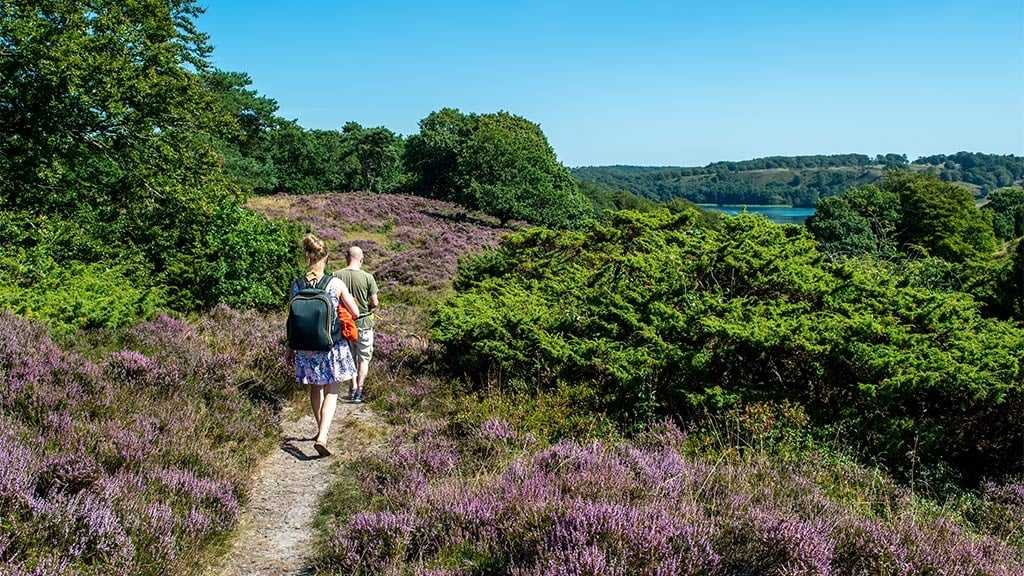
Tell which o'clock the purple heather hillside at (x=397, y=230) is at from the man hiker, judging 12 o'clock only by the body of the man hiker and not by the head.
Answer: The purple heather hillside is roughly at 12 o'clock from the man hiker.

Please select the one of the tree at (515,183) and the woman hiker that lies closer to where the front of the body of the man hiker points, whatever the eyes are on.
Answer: the tree

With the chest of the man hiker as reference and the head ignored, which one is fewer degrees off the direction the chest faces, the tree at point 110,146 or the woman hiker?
the tree

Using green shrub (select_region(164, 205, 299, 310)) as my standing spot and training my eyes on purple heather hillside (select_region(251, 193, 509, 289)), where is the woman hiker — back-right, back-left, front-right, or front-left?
back-right

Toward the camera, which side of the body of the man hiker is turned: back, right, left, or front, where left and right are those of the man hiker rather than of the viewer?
back

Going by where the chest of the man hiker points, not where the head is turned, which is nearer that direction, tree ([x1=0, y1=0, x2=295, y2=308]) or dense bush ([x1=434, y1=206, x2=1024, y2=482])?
the tree

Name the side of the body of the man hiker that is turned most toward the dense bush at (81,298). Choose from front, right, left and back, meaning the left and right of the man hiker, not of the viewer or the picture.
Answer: left

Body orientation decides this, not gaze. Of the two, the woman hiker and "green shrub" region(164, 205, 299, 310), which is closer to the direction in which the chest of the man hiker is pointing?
the green shrub

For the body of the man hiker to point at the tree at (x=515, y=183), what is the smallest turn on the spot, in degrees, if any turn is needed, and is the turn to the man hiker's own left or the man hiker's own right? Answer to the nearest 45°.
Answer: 0° — they already face it
